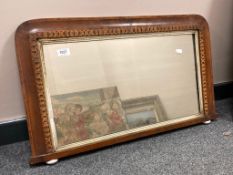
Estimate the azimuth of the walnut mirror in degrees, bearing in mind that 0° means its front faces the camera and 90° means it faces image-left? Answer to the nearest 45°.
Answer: approximately 315°
